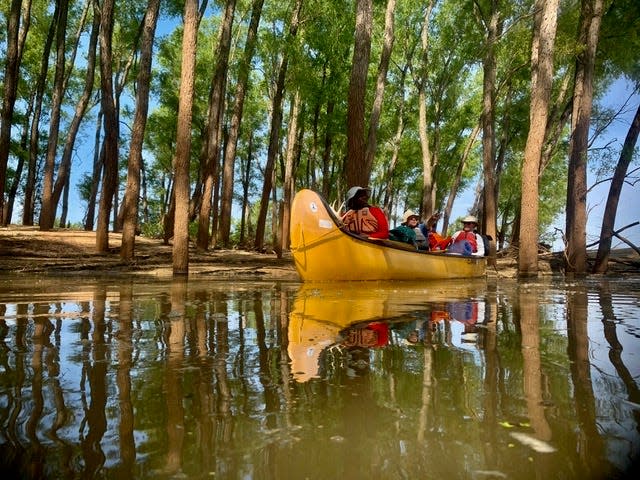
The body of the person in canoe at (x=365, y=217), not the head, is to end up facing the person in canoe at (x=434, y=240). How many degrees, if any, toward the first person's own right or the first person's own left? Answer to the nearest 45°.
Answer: approximately 180°

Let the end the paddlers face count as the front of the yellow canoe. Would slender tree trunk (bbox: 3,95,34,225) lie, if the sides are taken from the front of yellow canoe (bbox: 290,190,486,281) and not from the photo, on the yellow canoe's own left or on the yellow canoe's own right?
on the yellow canoe's own right

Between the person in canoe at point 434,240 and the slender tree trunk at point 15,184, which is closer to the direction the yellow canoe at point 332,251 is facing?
the slender tree trunk

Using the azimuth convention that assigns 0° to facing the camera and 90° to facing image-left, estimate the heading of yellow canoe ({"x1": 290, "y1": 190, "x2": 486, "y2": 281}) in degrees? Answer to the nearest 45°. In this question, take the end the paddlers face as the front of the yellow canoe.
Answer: approximately 45°

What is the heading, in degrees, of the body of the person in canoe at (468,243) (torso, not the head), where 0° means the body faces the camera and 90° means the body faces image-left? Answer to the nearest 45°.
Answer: approximately 45°

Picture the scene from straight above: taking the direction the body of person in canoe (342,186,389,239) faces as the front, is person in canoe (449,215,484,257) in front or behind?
behind

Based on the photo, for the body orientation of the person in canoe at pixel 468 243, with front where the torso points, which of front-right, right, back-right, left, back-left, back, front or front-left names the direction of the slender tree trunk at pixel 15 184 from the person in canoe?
front-right
